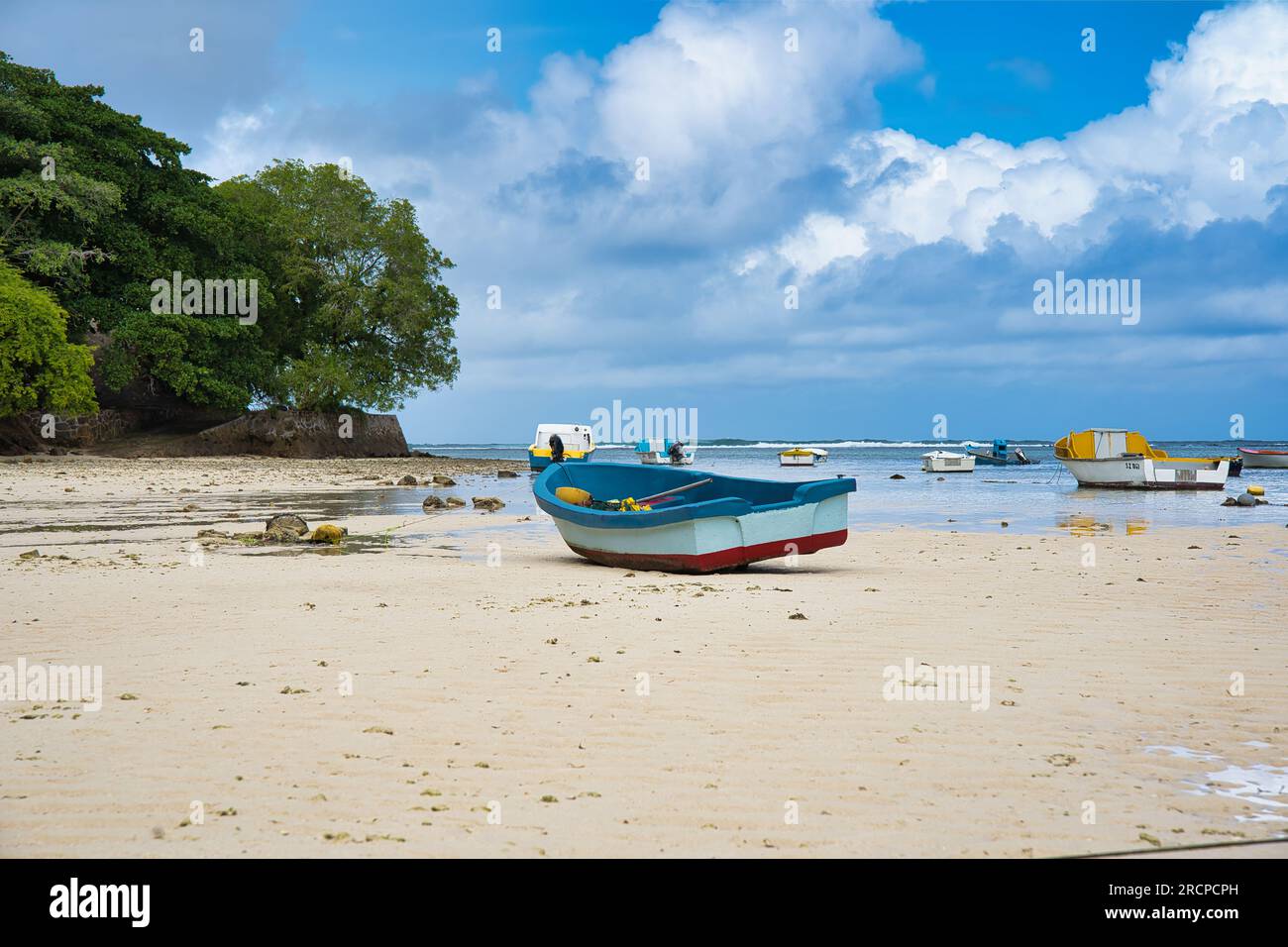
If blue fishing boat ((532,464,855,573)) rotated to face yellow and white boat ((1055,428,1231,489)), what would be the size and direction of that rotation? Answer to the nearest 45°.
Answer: approximately 90° to its right

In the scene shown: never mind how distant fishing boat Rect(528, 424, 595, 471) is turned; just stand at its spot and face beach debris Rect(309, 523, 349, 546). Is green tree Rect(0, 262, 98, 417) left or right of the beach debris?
right

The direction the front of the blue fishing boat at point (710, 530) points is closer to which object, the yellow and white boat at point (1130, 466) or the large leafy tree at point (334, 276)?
the large leafy tree

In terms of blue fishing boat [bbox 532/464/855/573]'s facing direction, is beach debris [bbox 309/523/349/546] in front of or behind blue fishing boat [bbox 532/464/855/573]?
in front

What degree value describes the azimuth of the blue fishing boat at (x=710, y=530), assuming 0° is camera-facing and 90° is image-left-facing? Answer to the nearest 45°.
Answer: approximately 135°

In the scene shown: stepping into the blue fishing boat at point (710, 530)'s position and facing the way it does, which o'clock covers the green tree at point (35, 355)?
The green tree is roughly at 12 o'clock from the blue fishing boat.

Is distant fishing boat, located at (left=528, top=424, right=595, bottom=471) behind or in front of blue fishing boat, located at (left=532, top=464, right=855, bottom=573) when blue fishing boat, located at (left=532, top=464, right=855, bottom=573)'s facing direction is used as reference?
in front

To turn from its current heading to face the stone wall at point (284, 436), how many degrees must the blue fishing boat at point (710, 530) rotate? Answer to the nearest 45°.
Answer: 0° — it already faces it

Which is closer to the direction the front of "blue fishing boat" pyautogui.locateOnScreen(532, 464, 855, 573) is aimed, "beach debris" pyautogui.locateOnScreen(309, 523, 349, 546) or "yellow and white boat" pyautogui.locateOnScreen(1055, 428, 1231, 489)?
the beach debris

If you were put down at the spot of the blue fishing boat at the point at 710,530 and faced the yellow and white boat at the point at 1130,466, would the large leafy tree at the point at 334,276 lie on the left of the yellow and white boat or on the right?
left

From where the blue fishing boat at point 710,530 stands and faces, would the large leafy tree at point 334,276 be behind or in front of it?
in front

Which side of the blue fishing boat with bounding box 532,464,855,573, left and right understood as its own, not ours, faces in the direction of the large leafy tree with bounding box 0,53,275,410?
front
